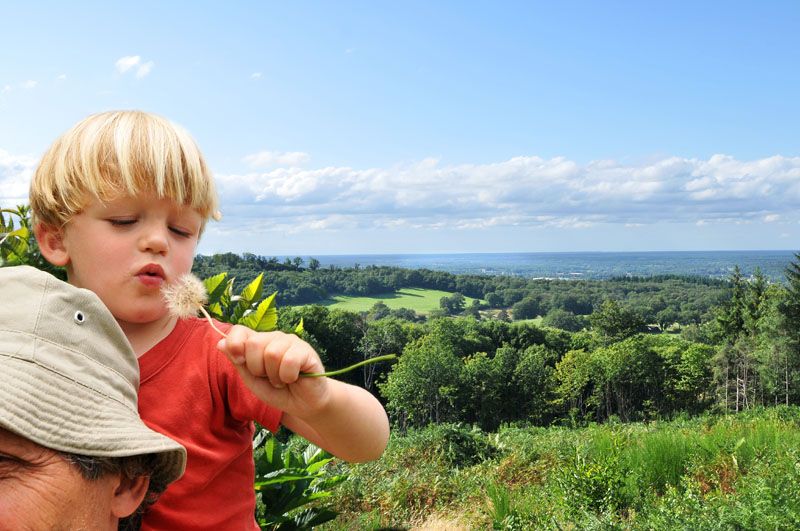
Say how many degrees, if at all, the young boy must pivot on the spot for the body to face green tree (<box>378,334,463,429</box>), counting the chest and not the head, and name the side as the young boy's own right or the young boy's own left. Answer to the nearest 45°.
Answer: approximately 180°

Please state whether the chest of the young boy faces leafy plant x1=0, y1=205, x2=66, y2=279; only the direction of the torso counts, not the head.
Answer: no

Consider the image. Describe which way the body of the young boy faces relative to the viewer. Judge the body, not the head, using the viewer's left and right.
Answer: facing the viewer

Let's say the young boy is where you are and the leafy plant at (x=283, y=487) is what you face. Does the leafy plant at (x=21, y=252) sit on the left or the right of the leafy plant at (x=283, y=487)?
left

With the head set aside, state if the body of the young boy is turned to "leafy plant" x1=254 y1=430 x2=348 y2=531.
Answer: no

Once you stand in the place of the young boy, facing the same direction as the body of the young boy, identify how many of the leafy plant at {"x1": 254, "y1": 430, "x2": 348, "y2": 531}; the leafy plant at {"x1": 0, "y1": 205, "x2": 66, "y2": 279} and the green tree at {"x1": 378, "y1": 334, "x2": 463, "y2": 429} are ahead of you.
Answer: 0

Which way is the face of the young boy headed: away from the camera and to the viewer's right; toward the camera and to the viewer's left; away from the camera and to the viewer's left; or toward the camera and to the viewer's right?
toward the camera and to the viewer's right
